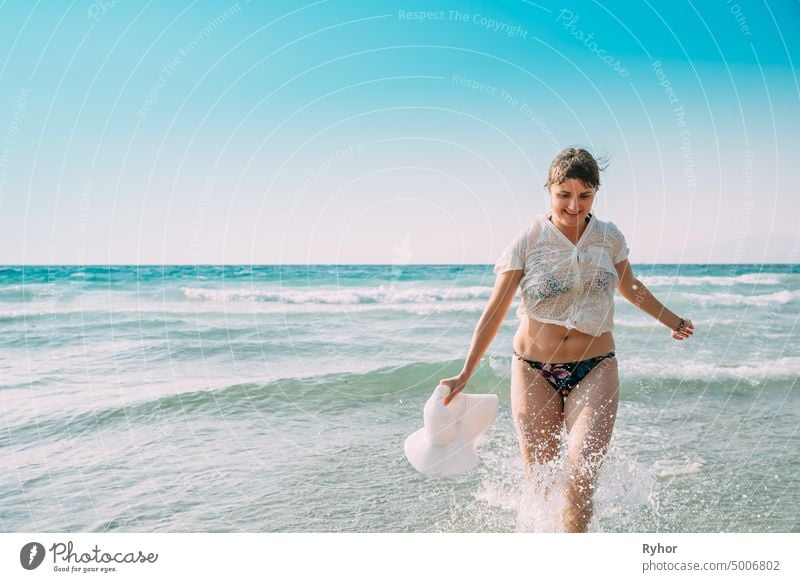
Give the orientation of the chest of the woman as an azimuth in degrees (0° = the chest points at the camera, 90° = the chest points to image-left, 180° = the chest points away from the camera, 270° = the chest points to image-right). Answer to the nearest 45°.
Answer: approximately 0°
